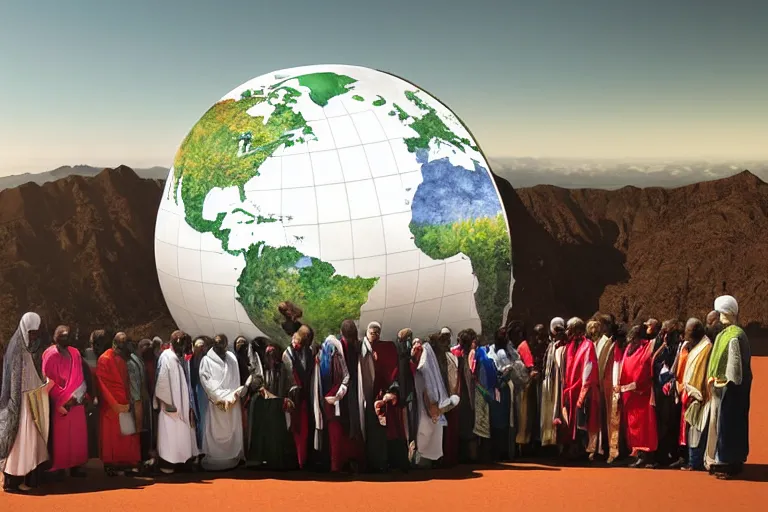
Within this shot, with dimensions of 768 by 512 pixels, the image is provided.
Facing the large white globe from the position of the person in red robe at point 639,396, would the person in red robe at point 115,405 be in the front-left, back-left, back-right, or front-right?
front-left

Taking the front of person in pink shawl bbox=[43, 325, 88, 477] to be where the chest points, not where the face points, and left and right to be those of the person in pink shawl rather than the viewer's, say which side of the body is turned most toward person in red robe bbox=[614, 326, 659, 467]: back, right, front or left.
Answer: left

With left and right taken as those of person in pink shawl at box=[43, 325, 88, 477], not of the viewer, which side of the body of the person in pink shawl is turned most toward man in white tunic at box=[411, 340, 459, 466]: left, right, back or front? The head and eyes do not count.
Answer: left

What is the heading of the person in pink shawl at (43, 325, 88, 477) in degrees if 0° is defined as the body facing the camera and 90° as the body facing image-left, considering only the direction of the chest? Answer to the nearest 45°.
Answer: approximately 0°

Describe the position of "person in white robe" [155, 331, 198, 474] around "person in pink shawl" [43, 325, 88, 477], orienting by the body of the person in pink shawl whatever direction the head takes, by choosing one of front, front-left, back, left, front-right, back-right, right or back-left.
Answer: left

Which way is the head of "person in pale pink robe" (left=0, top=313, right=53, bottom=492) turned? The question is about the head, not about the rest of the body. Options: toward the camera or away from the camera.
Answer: toward the camera

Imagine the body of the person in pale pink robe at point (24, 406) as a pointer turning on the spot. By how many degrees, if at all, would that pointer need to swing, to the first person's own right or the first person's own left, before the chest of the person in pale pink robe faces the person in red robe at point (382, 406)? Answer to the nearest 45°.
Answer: approximately 45° to the first person's own left

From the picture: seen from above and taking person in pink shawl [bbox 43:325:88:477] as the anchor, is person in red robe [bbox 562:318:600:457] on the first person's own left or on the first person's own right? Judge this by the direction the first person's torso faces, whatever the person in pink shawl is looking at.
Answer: on the first person's own left

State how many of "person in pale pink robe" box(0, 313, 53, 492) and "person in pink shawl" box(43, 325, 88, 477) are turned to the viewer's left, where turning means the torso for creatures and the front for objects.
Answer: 0

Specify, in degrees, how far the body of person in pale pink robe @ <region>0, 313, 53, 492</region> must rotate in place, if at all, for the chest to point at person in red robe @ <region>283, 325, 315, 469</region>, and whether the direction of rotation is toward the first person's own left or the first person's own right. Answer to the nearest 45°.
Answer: approximately 45° to the first person's own left

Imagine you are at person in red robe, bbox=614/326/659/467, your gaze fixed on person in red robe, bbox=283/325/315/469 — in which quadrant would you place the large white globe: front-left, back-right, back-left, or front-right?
front-right

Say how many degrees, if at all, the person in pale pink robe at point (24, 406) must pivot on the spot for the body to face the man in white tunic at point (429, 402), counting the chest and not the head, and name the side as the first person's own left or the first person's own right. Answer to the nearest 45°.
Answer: approximately 45° to the first person's own left
